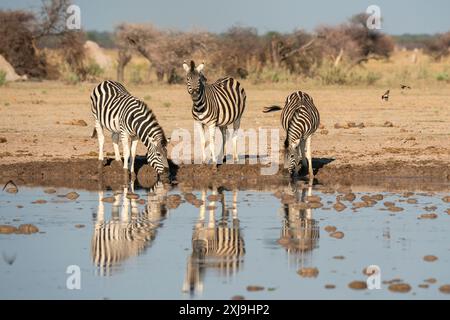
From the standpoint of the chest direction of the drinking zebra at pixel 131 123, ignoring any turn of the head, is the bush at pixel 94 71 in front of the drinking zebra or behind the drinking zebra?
behind

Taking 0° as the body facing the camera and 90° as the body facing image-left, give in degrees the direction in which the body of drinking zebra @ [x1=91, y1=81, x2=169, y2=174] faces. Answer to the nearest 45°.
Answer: approximately 315°

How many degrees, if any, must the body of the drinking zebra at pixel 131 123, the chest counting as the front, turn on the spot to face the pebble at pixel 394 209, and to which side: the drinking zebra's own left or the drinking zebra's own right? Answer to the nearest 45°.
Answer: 0° — it already faces it

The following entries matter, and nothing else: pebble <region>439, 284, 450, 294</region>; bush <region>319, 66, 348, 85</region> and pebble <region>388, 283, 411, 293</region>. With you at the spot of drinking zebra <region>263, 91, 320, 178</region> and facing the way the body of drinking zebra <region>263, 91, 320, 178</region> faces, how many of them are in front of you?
2

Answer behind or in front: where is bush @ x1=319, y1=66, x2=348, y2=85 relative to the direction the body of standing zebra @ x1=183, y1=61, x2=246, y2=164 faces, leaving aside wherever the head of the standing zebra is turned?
behind

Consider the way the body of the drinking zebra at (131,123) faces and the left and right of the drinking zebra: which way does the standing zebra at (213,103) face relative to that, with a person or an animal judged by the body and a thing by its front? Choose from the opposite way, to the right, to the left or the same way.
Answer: to the right

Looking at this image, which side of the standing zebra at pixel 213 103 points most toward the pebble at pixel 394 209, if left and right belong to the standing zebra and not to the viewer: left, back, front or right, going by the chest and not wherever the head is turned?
left

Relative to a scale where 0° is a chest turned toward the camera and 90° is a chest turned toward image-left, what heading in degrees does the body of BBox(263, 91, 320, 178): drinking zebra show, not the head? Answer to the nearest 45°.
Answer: approximately 0°

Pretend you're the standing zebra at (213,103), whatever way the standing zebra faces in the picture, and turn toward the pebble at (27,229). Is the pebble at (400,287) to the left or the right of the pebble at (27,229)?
left
